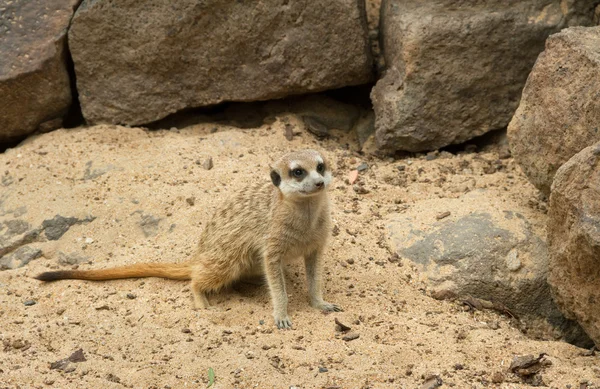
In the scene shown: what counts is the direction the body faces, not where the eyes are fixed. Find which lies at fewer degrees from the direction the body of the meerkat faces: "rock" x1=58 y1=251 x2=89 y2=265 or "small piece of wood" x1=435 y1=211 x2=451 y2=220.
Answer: the small piece of wood

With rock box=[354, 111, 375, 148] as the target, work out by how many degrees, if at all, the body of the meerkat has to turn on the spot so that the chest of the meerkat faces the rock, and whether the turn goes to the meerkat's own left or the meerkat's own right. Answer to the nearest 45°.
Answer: approximately 90° to the meerkat's own left

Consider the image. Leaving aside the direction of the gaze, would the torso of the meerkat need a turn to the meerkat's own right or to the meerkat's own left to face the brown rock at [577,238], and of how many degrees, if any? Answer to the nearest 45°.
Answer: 0° — it already faces it

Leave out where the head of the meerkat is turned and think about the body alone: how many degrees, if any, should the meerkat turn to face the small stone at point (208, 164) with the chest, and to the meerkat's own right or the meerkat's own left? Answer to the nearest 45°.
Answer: approximately 135° to the meerkat's own left

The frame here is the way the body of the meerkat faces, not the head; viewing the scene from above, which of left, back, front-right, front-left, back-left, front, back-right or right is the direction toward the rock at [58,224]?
back

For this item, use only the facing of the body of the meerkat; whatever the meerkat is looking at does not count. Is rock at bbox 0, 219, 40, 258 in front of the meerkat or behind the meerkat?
behind

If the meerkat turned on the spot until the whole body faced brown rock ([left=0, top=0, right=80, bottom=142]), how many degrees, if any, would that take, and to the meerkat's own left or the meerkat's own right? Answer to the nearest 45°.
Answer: approximately 180°

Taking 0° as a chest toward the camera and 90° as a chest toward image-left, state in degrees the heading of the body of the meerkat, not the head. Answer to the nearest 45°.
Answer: approximately 315°

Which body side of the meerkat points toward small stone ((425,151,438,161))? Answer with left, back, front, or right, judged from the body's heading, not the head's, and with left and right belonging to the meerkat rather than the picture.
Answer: left

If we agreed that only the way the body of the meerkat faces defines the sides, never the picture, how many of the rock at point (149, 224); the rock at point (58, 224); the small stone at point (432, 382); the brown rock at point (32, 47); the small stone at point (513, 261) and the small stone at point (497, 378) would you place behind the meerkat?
3

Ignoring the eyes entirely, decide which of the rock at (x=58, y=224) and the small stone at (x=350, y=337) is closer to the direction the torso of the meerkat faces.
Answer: the small stone

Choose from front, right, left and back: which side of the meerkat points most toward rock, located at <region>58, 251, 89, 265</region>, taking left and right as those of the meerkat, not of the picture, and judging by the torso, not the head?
back

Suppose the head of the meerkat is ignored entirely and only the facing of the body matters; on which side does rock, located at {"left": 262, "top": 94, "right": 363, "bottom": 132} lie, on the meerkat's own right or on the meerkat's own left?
on the meerkat's own left

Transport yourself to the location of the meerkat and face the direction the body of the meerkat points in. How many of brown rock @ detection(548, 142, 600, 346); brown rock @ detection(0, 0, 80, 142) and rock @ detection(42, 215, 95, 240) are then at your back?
2
